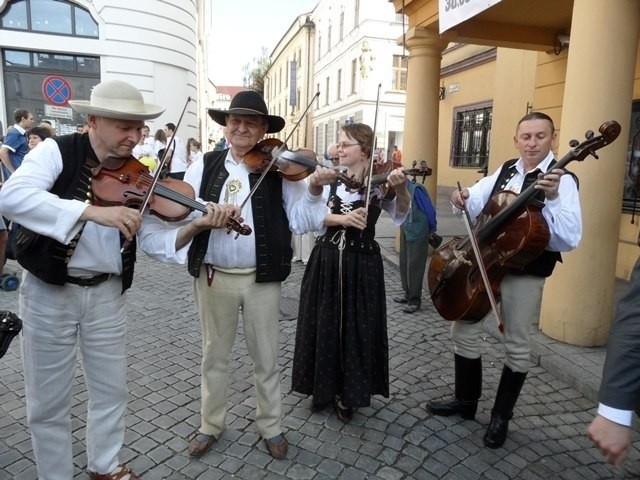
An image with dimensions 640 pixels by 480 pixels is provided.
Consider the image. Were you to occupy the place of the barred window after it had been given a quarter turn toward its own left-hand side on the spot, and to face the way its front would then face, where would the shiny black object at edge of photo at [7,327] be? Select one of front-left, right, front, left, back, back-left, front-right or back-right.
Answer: front-right

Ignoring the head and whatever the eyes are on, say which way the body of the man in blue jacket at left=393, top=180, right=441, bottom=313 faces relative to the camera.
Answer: to the viewer's left

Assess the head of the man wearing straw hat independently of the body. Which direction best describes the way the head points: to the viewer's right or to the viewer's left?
to the viewer's right

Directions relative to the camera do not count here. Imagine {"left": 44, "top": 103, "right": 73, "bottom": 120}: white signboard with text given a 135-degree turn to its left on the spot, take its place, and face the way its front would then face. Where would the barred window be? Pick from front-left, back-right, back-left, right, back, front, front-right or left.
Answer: front-right

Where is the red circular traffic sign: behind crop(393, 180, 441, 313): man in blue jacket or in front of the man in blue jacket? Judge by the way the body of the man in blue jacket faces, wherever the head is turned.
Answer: in front

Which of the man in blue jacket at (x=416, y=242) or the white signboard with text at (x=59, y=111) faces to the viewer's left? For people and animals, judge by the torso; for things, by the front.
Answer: the man in blue jacket

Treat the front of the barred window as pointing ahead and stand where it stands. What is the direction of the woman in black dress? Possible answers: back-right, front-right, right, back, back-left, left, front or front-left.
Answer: front-left

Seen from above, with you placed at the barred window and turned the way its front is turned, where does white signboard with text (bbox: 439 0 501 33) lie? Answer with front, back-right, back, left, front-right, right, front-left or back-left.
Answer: front-left

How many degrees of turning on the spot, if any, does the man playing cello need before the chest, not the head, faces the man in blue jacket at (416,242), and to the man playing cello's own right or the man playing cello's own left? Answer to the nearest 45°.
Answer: approximately 90° to the man playing cello's own right

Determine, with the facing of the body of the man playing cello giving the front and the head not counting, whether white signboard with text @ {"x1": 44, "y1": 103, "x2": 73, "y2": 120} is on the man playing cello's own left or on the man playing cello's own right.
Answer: on the man playing cello's own right

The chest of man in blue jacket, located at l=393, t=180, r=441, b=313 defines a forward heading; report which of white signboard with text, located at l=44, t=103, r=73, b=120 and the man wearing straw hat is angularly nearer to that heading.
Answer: the white signboard with text
